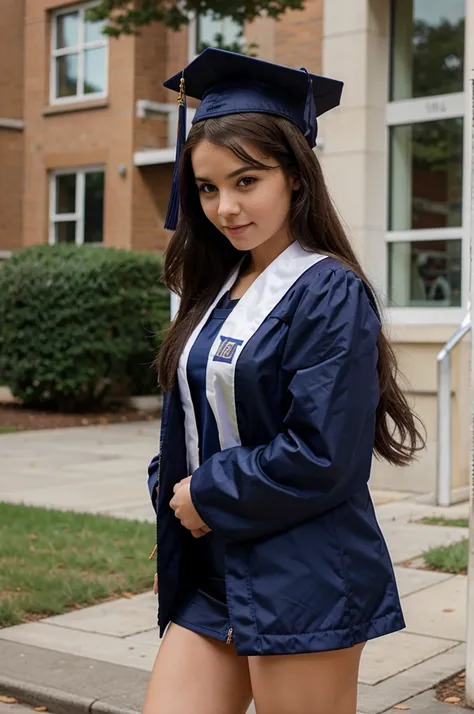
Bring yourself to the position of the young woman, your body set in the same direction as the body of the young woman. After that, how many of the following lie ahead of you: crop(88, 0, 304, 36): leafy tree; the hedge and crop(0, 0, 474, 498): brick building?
0

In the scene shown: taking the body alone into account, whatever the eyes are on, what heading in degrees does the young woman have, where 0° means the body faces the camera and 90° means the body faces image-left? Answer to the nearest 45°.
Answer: approximately 45°

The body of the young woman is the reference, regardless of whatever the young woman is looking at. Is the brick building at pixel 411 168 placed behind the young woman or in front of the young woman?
behind

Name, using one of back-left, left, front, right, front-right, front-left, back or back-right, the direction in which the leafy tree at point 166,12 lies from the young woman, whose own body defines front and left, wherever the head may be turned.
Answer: back-right

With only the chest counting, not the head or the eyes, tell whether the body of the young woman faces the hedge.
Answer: no

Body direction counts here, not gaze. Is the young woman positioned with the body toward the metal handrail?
no

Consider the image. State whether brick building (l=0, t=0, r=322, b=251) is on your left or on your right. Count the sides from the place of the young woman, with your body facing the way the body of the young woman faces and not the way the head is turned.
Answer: on your right
